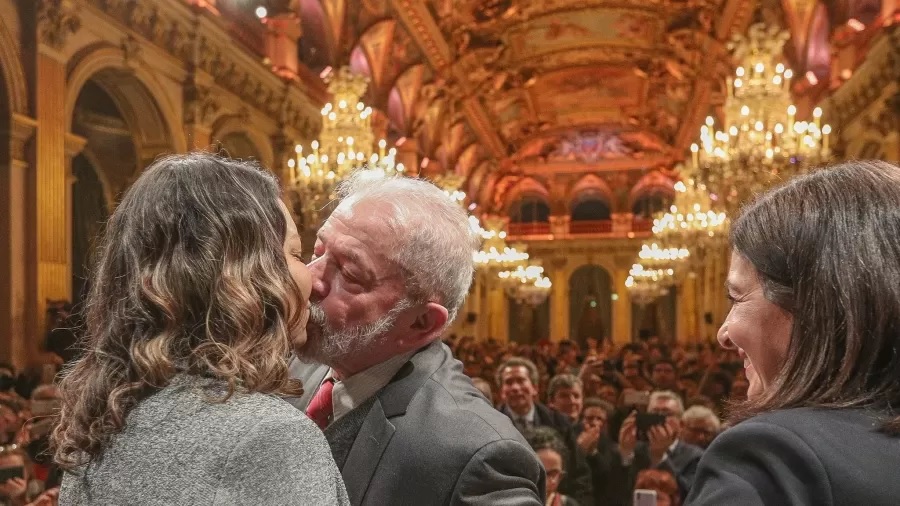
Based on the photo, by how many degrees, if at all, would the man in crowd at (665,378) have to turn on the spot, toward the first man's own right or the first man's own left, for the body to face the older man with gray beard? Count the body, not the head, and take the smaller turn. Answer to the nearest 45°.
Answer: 0° — they already face them

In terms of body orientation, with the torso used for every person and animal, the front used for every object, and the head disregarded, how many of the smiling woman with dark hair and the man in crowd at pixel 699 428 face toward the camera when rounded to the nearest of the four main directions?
1

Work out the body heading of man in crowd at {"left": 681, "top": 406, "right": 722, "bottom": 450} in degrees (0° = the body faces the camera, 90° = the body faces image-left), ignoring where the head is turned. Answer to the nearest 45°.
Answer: approximately 0°

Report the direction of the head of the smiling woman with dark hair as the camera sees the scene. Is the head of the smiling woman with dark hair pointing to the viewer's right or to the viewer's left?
to the viewer's left

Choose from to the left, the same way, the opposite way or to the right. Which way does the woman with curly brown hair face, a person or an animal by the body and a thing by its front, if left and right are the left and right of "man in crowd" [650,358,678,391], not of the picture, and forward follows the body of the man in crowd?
the opposite way

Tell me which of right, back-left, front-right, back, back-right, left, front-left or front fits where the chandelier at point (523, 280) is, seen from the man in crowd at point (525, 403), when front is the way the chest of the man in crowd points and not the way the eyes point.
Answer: back

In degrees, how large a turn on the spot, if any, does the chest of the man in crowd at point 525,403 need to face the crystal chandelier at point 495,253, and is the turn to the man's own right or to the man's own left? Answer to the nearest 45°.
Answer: approximately 180°

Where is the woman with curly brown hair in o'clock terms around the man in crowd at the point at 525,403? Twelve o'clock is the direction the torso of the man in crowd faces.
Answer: The woman with curly brown hair is roughly at 12 o'clock from the man in crowd.

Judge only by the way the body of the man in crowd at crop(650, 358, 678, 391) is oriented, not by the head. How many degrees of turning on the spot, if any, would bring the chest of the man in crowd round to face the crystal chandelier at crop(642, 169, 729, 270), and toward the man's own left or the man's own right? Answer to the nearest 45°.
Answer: approximately 180°

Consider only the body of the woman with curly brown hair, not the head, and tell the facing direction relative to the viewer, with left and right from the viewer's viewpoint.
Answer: facing away from the viewer and to the right of the viewer

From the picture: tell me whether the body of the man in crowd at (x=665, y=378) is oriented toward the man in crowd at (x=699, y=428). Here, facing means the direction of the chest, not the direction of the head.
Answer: yes
